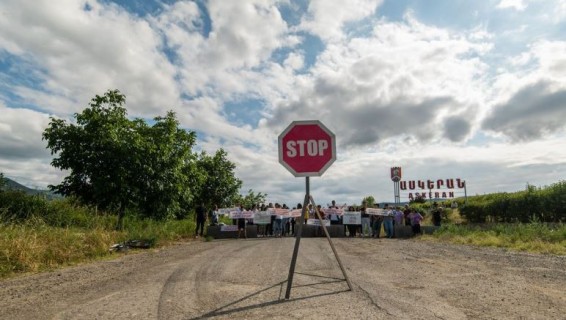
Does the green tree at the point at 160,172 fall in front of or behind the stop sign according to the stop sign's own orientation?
behind

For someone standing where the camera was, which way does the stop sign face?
facing the viewer

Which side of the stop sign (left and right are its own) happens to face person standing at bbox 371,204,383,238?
back

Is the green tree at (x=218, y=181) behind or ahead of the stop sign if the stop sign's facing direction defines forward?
behind

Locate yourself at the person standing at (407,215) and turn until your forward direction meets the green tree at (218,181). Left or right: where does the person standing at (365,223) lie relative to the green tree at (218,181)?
left

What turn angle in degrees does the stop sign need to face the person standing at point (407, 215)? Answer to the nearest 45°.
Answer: approximately 180°

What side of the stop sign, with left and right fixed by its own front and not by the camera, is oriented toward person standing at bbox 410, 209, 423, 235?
back

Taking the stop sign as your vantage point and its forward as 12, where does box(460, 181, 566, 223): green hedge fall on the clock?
The green hedge is roughly at 7 o'clock from the stop sign.

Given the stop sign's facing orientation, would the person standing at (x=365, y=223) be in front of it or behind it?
behind

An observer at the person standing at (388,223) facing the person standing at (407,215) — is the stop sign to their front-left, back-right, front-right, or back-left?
back-right

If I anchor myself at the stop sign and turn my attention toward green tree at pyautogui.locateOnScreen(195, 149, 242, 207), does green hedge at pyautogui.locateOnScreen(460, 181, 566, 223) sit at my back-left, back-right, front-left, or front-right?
front-right

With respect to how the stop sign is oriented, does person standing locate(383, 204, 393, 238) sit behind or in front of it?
behind
